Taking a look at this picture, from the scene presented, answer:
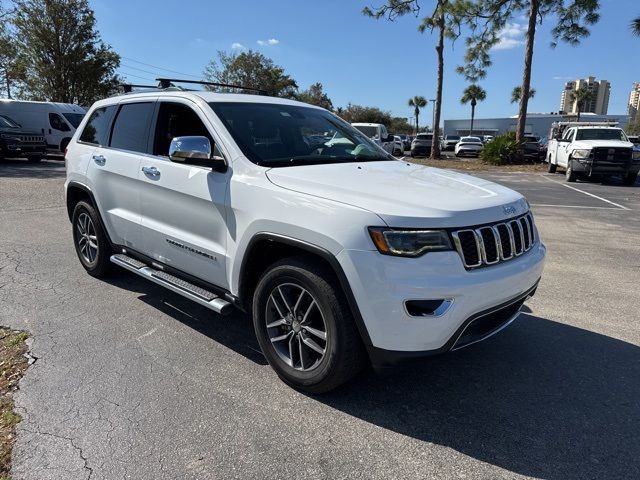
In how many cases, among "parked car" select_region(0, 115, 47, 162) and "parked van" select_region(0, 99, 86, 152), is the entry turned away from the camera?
0

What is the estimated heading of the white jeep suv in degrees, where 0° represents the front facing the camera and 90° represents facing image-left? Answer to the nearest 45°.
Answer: approximately 315°

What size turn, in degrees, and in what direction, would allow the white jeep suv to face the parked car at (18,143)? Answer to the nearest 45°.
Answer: approximately 180°

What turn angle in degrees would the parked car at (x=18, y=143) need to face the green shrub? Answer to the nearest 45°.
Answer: approximately 45° to its left

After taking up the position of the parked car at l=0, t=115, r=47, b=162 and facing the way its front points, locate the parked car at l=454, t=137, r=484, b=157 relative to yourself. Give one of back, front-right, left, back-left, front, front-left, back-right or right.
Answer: front-left

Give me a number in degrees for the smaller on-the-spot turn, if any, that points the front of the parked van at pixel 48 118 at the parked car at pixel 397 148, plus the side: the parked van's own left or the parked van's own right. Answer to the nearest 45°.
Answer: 0° — it already faces it

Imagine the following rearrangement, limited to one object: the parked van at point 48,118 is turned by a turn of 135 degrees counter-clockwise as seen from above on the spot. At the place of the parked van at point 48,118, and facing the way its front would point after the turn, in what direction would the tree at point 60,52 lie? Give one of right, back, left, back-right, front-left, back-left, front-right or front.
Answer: front

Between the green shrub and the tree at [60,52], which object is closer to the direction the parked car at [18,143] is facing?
the green shrub

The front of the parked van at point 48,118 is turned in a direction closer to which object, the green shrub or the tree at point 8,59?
the green shrub

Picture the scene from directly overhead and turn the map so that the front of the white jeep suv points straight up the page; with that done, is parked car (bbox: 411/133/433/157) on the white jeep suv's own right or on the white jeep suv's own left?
on the white jeep suv's own left

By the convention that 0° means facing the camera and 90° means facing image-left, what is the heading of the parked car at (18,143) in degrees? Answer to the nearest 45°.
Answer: approximately 315°

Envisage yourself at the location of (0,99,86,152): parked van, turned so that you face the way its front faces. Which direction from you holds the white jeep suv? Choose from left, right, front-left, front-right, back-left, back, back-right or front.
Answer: front-right

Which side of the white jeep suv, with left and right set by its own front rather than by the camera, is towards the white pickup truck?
left

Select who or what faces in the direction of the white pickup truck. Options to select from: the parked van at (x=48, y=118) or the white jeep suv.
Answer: the parked van
